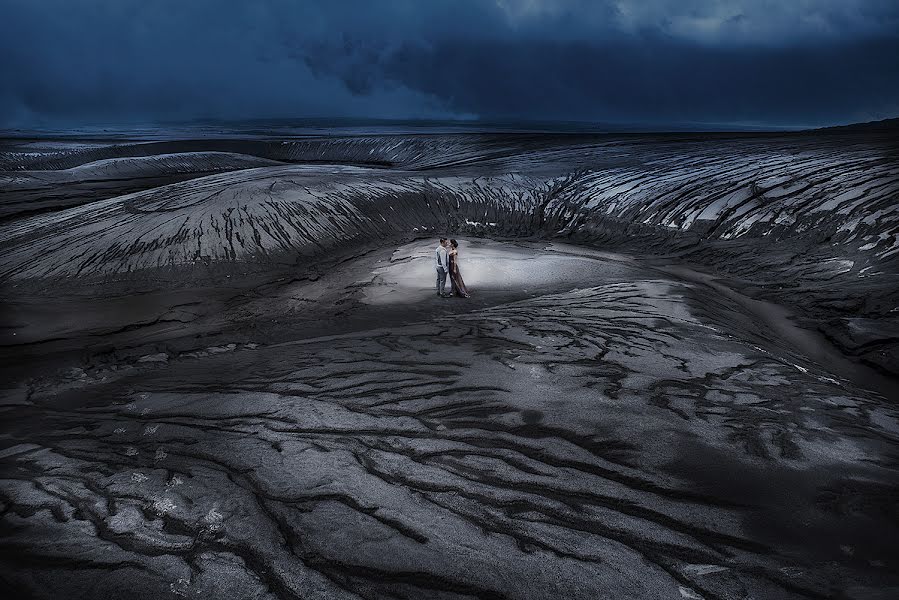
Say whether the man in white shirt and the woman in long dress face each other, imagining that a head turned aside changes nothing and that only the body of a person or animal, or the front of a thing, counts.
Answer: yes

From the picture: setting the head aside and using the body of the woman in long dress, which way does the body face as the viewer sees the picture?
to the viewer's left

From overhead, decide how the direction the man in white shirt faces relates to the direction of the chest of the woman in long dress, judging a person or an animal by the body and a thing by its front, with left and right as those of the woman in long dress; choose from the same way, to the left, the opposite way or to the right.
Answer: the opposite way

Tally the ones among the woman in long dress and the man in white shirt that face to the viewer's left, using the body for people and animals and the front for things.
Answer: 1

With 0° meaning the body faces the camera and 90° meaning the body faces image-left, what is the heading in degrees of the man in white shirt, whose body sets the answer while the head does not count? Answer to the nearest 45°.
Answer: approximately 270°
